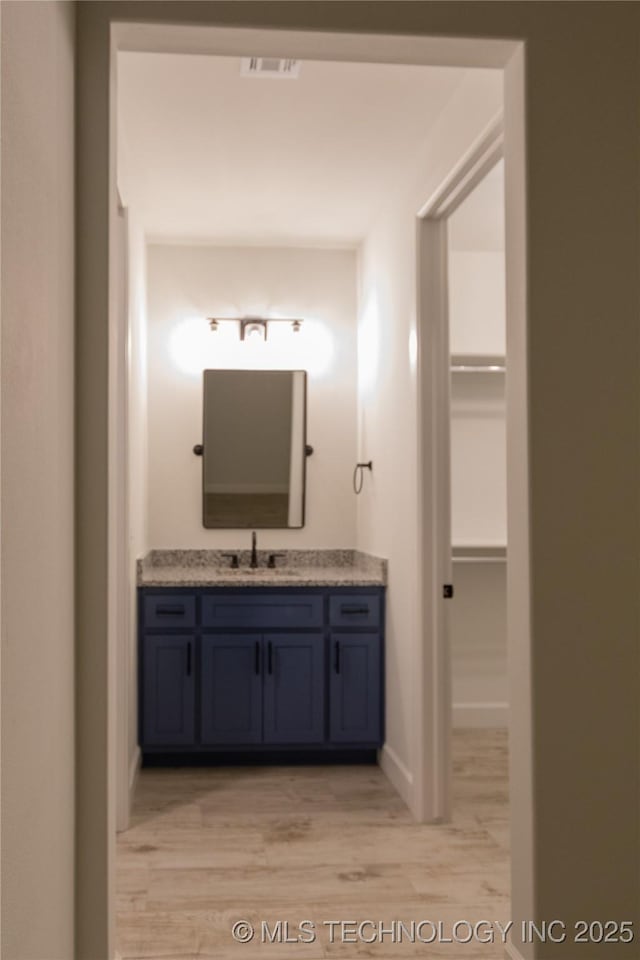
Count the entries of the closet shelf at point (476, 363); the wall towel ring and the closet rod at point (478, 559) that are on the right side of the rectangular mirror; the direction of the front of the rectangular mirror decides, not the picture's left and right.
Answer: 0

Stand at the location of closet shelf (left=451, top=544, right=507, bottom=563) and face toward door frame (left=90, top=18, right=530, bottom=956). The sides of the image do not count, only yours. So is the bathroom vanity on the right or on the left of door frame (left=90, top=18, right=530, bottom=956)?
right

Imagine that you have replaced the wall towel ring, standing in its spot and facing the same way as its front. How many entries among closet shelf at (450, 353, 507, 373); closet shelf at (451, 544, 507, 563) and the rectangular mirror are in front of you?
1

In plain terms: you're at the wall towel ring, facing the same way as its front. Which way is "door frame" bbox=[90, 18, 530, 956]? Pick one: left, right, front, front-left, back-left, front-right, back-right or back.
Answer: left

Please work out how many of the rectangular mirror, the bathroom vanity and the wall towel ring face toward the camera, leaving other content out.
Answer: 2

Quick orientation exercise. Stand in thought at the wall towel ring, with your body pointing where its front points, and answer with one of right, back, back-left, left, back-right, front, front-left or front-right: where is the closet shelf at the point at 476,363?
back

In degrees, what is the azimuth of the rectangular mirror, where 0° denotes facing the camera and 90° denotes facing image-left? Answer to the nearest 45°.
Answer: approximately 0°

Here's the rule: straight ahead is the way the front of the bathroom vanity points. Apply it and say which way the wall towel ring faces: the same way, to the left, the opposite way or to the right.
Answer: to the right

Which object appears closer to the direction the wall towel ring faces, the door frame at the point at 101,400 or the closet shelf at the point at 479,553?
the door frame

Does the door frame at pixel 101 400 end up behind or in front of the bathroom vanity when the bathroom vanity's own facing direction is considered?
in front

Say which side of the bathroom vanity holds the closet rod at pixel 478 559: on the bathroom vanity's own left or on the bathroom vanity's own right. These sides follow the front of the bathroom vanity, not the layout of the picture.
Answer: on the bathroom vanity's own left

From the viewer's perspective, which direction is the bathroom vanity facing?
toward the camera

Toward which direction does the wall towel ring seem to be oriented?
to the viewer's left

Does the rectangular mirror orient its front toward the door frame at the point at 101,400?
yes
